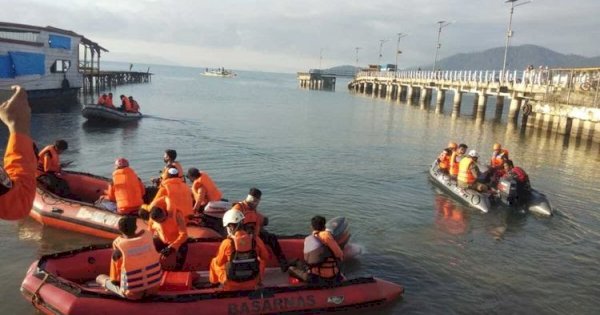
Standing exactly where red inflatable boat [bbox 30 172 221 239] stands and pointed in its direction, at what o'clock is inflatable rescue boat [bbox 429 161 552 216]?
The inflatable rescue boat is roughly at 6 o'clock from the red inflatable boat.

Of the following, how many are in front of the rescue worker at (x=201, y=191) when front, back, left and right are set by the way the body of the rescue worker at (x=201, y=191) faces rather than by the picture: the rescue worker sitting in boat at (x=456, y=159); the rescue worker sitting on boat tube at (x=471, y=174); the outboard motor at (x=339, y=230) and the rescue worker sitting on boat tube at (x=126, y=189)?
1

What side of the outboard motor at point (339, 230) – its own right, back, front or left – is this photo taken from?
left

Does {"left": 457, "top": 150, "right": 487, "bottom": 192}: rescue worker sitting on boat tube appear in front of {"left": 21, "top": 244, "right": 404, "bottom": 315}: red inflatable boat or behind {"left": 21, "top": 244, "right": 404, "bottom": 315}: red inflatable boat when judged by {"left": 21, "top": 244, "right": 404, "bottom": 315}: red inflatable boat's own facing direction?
behind

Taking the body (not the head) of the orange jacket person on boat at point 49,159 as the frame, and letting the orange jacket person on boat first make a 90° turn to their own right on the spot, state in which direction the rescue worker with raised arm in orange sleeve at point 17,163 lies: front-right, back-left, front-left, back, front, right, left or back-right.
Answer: front

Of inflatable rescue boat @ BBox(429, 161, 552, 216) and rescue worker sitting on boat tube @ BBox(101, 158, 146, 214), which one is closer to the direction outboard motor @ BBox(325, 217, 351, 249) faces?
the rescue worker sitting on boat tube

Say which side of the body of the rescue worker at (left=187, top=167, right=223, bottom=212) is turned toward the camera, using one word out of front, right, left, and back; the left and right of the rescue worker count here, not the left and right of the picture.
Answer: left

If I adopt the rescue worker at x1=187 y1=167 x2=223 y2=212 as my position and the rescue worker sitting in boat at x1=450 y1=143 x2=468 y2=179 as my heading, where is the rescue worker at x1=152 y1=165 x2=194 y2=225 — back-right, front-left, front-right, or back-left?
back-right

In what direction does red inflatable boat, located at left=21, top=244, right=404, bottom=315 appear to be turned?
to the viewer's left

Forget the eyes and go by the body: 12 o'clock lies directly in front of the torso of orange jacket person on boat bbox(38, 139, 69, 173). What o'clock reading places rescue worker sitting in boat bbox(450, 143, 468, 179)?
The rescue worker sitting in boat is roughly at 12 o'clock from the orange jacket person on boat.

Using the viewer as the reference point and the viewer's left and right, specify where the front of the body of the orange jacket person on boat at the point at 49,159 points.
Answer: facing to the right of the viewer

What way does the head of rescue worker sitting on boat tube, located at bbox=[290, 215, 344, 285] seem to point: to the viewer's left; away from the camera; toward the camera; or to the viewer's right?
away from the camera
